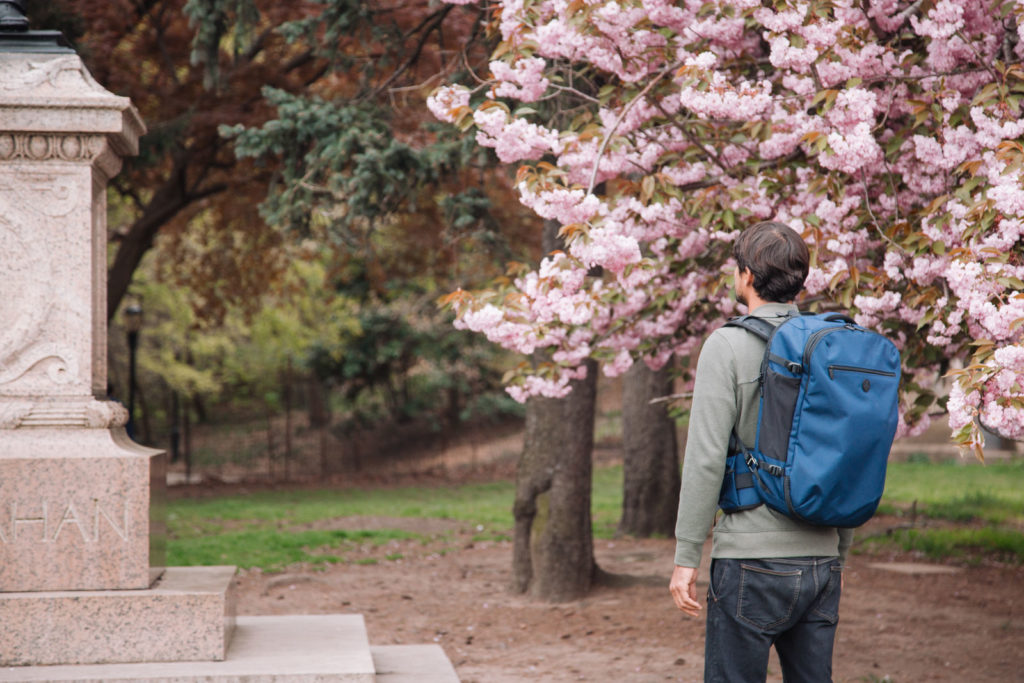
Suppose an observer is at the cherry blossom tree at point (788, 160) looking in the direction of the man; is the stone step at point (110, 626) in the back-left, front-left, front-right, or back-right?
front-right

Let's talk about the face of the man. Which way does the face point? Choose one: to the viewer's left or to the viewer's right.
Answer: to the viewer's left

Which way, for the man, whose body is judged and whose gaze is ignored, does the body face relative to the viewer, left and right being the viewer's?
facing away from the viewer and to the left of the viewer

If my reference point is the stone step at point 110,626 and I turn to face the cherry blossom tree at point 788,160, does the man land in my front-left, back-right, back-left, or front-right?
front-right

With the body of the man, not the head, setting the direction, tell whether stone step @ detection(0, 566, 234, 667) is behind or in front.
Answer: in front
